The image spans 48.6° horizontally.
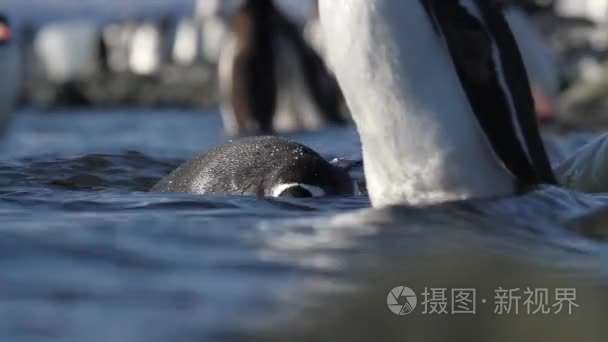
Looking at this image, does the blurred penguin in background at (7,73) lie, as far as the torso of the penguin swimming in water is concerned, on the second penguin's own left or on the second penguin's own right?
on the second penguin's own left

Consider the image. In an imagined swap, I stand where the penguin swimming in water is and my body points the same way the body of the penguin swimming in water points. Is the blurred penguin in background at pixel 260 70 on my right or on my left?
on my left

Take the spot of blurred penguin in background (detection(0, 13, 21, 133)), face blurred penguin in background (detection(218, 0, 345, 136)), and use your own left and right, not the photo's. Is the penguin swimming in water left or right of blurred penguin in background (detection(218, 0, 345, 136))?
right

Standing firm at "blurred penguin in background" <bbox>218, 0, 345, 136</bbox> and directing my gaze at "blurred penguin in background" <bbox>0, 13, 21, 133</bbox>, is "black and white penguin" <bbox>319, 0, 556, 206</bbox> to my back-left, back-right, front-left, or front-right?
back-left

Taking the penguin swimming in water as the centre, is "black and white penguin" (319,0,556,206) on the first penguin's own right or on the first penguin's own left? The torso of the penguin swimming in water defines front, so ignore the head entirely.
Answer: on the first penguin's own right

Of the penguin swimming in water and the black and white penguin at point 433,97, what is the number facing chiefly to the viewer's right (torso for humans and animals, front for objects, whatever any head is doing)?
1

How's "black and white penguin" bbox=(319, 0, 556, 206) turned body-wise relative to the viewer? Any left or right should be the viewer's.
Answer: facing the viewer and to the left of the viewer

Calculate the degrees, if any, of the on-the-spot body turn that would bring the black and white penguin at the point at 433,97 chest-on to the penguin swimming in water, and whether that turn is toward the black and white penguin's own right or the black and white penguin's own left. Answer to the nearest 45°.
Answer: approximately 90° to the black and white penguin's own right

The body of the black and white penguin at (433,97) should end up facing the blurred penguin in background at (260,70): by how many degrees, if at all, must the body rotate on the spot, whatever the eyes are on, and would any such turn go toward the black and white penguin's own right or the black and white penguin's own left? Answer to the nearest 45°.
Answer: approximately 135° to the black and white penguin's own right

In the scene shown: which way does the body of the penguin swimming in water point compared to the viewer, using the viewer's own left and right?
facing to the right of the viewer

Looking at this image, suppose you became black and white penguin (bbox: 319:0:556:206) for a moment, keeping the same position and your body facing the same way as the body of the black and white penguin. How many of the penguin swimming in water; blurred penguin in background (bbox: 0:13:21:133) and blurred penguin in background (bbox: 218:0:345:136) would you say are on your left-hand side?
0

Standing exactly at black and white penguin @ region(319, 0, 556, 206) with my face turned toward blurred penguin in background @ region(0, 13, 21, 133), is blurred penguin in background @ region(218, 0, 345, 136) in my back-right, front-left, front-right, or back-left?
front-right
